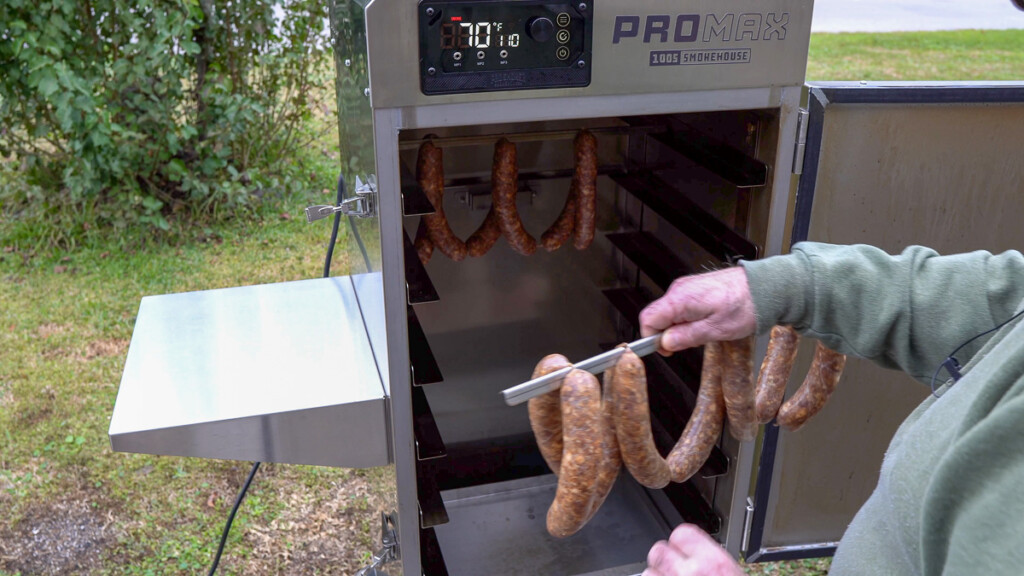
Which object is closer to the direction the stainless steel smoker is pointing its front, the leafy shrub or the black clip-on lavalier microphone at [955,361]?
the black clip-on lavalier microphone

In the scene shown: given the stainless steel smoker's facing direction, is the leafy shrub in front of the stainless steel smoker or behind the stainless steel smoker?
behind

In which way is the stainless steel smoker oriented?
toward the camera
